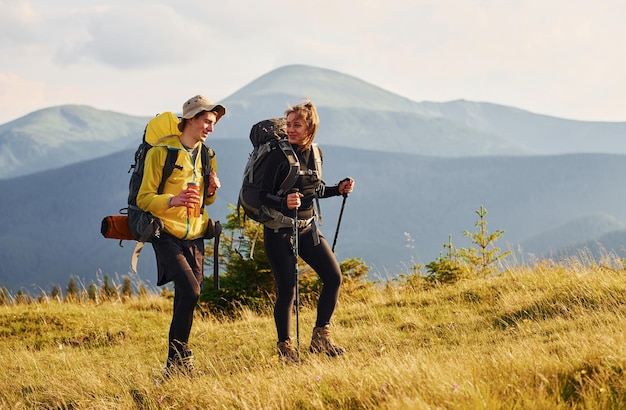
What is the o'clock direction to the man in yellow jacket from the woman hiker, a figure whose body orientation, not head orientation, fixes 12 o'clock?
The man in yellow jacket is roughly at 4 o'clock from the woman hiker.

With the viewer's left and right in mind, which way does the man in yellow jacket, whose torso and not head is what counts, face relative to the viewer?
facing the viewer and to the right of the viewer

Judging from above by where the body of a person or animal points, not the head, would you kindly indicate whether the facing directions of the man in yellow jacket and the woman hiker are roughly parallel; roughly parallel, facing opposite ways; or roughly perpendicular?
roughly parallel

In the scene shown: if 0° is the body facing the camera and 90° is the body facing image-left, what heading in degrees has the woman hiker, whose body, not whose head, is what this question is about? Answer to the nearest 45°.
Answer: approximately 315°

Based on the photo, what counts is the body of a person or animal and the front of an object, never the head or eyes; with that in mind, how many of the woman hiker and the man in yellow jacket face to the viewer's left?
0

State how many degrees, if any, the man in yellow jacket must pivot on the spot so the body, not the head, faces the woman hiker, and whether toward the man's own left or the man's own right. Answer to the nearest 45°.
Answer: approximately 45° to the man's own left
